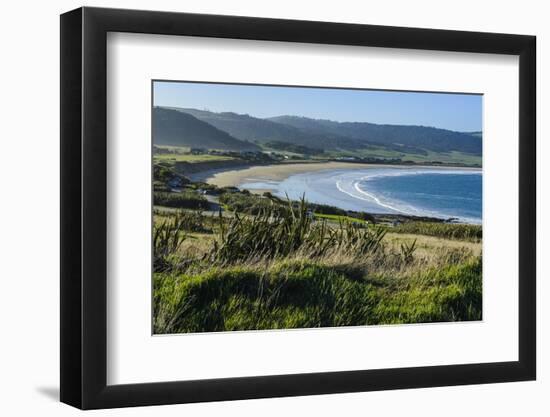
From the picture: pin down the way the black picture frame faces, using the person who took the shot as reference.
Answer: facing the viewer and to the right of the viewer
